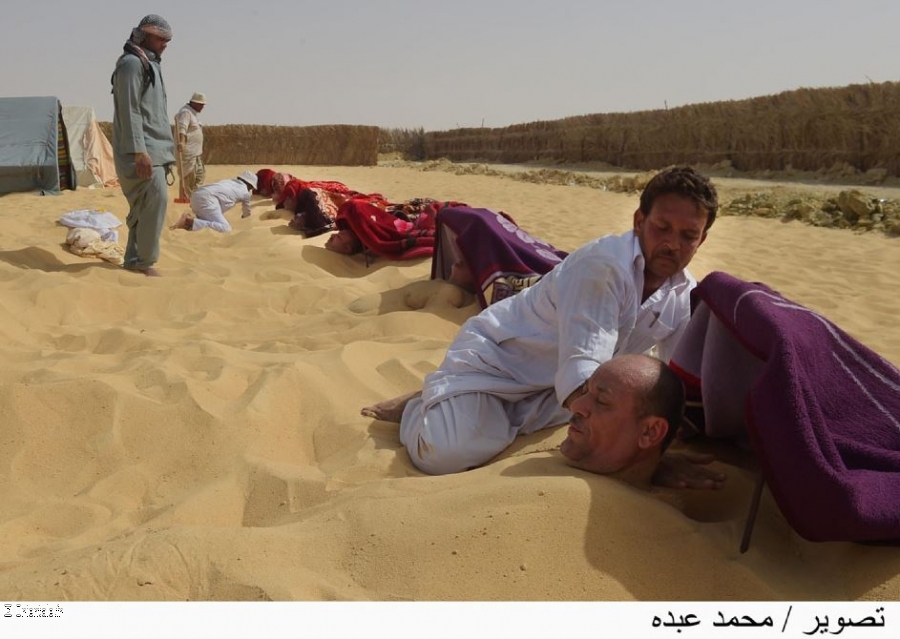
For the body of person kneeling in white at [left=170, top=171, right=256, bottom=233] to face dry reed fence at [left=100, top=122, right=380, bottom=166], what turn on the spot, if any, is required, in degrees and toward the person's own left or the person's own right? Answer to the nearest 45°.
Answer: approximately 90° to the person's own left

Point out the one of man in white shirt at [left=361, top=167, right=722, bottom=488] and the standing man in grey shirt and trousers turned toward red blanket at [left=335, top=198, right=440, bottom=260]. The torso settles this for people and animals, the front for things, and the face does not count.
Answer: the standing man in grey shirt and trousers

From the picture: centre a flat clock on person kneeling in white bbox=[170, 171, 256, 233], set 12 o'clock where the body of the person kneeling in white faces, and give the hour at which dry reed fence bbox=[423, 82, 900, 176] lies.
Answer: The dry reed fence is roughly at 11 o'clock from the person kneeling in white.

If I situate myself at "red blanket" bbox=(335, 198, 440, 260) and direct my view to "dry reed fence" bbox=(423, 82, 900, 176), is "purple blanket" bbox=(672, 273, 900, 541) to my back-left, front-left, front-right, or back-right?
back-right

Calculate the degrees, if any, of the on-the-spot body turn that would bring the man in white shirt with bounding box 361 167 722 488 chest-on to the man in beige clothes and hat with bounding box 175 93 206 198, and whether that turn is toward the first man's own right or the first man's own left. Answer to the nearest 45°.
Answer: approximately 180°

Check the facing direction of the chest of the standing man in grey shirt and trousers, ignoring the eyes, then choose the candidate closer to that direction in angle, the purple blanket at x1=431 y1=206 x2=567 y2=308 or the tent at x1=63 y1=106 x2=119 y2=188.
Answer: the purple blanket

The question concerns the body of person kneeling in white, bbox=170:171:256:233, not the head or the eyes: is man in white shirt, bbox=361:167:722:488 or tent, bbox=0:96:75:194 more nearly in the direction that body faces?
the man in white shirt

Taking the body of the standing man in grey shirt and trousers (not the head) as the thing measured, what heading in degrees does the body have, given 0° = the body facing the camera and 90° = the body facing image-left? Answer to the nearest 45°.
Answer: approximately 270°

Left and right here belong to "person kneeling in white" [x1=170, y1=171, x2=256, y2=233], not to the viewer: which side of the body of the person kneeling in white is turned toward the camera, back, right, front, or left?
right

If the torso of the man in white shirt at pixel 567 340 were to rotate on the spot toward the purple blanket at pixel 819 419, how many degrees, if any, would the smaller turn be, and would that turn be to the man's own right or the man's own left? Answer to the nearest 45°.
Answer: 0° — they already face it
